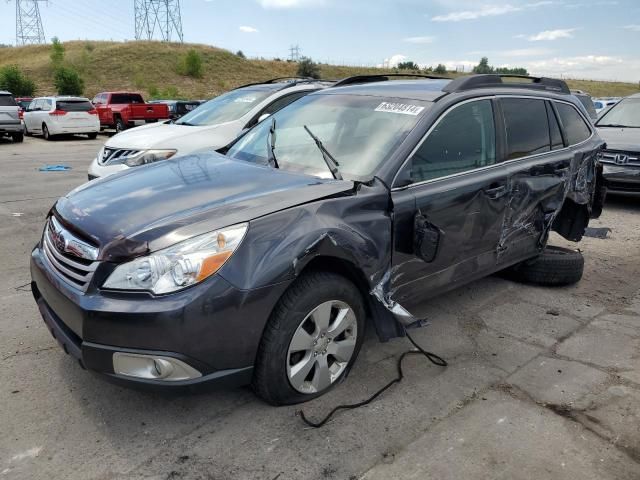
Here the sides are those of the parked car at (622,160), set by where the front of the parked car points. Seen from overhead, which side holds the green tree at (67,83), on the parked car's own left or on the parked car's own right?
on the parked car's own right

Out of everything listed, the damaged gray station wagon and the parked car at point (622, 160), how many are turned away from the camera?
0

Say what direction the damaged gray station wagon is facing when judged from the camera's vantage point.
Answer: facing the viewer and to the left of the viewer

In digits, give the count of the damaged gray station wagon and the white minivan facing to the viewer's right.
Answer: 0

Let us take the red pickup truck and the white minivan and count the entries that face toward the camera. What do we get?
0

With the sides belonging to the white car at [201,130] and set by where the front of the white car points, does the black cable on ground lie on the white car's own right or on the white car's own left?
on the white car's own left

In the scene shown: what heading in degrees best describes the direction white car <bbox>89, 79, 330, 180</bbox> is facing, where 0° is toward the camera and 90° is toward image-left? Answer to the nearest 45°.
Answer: approximately 45°

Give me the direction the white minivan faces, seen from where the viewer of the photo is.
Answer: facing away from the viewer and to the left of the viewer
